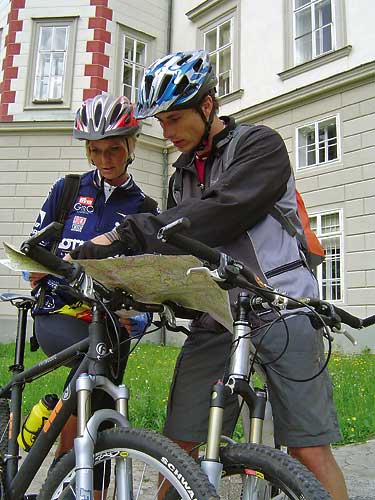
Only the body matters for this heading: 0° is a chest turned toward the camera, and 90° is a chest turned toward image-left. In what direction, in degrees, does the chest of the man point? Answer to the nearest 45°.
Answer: approximately 45°

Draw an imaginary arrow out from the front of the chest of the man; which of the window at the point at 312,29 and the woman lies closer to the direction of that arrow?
the woman

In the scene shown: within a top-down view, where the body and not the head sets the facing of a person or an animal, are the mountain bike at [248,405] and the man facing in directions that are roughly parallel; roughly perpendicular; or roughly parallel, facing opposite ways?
roughly perpendicular

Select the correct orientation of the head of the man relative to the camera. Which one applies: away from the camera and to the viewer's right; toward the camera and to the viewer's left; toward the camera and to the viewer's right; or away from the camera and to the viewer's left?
toward the camera and to the viewer's left

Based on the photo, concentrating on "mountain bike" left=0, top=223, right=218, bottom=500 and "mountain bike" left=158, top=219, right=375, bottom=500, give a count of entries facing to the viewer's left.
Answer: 0

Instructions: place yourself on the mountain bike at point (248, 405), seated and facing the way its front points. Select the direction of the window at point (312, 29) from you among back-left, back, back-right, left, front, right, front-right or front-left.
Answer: back-left

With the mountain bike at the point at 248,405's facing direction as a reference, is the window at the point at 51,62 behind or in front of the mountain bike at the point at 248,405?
behind

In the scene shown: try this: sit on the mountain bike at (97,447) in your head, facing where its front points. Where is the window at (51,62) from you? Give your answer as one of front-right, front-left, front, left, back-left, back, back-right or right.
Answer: back-left

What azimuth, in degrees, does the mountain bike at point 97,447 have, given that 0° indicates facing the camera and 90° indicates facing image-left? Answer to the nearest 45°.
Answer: approximately 315°

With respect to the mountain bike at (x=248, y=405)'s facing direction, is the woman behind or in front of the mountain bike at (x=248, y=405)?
behind

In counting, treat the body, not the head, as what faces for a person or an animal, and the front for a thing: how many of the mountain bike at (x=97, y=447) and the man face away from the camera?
0

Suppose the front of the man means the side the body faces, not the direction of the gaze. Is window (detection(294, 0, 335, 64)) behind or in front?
behind

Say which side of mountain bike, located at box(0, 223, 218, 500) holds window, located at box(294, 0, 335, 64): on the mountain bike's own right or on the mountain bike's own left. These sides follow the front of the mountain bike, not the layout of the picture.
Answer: on the mountain bike's own left
